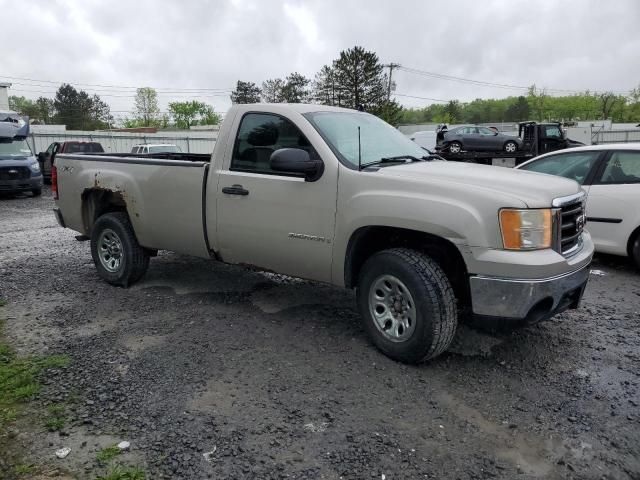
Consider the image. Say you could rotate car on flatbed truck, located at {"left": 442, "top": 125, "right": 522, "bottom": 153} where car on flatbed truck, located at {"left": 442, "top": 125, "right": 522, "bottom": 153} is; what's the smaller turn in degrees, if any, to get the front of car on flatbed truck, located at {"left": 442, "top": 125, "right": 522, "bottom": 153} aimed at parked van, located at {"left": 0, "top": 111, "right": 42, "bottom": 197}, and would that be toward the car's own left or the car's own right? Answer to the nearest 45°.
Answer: approximately 135° to the car's own right

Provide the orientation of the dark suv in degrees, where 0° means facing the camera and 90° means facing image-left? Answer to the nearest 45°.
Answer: approximately 45°

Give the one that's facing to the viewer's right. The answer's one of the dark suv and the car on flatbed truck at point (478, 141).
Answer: the car on flatbed truck

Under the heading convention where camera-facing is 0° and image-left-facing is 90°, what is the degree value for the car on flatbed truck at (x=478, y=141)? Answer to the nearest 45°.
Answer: approximately 270°

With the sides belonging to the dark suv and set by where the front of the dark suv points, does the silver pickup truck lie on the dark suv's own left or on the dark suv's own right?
on the dark suv's own left

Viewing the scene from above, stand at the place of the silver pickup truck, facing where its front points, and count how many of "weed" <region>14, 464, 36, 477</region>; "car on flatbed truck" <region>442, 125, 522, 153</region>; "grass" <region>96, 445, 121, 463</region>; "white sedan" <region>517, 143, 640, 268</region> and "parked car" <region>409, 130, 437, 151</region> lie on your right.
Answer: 2

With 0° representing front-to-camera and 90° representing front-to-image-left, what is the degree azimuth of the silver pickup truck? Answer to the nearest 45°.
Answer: approximately 315°

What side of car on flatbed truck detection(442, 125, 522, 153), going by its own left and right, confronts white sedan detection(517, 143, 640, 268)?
right

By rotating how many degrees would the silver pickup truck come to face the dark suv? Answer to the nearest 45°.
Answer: approximately 180°

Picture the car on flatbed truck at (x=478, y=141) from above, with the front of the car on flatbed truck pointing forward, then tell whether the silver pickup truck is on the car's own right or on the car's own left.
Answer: on the car's own right

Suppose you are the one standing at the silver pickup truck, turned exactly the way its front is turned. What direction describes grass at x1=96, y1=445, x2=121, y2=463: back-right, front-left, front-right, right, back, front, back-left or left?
right

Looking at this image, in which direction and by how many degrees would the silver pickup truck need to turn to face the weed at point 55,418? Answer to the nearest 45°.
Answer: approximately 90° to its right
